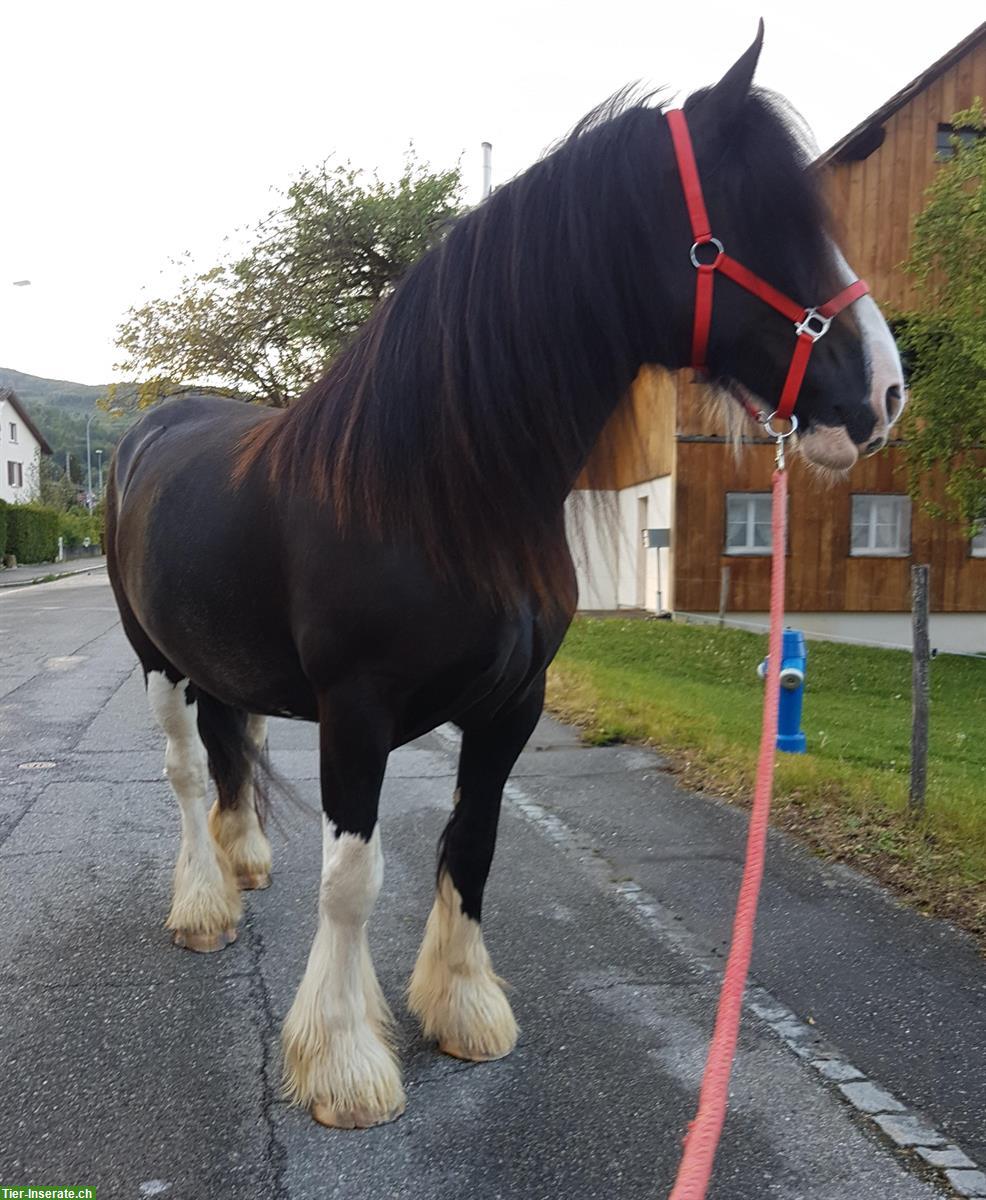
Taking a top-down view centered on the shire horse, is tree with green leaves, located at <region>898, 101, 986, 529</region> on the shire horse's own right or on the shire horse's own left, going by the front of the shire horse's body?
on the shire horse's own left

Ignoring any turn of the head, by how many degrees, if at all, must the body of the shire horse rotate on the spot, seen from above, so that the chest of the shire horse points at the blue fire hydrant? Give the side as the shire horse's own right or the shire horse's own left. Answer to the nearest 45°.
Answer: approximately 90° to the shire horse's own left

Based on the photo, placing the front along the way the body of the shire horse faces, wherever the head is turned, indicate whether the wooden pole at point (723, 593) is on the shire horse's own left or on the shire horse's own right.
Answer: on the shire horse's own left

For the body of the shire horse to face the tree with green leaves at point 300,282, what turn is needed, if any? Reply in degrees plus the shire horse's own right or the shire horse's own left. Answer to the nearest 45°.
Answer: approximately 135° to the shire horse's own left

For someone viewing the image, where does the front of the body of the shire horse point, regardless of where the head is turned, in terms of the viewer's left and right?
facing the viewer and to the right of the viewer

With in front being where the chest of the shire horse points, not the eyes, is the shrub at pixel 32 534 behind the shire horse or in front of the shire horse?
behind

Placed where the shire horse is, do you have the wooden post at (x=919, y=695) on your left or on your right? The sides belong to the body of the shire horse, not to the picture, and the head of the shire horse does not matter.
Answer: on your left
